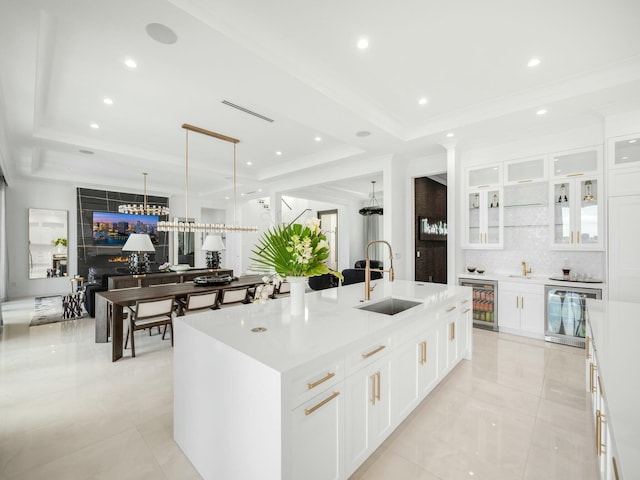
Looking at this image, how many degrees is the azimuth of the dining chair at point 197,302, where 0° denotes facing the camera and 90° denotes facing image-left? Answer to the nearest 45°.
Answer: approximately 135°

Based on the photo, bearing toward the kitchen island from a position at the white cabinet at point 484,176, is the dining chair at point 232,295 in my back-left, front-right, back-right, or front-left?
front-right

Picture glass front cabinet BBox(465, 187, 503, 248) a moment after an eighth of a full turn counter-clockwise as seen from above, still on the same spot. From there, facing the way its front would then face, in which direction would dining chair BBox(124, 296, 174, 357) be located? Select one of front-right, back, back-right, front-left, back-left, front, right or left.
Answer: right

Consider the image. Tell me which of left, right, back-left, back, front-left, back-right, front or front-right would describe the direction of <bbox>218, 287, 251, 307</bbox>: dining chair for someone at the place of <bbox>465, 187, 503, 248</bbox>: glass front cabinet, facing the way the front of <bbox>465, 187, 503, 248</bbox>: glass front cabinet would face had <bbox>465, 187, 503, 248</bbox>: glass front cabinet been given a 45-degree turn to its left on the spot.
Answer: right

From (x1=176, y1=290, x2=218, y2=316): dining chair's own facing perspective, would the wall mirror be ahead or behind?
ahead

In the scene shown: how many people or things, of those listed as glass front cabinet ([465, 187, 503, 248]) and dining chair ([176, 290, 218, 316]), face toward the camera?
1

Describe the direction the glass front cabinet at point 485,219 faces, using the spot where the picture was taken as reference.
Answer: facing the viewer

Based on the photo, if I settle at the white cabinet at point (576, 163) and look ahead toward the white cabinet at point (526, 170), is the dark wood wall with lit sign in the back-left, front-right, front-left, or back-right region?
front-right

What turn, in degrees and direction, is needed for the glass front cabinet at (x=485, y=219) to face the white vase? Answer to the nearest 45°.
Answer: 0° — it already faces it

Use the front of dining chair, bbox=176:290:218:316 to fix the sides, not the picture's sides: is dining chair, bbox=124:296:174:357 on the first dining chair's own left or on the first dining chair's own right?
on the first dining chair's own left

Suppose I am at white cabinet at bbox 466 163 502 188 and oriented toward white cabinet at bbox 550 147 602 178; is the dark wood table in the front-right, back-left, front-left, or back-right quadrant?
back-right
